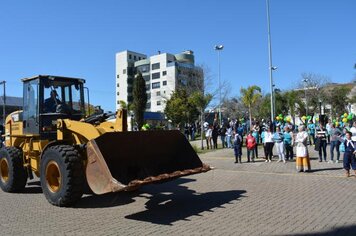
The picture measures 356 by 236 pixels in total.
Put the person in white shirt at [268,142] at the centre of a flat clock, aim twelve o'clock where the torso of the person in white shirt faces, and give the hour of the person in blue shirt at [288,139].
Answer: The person in blue shirt is roughly at 9 o'clock from the person in white shirt.

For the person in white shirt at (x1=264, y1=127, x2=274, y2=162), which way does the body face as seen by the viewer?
toward the camera

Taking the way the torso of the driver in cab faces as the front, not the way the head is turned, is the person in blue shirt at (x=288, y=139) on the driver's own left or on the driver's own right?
on the driver's own left

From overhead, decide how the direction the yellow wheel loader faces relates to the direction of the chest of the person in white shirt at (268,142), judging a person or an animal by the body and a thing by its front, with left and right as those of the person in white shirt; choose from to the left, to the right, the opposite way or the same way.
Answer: to the left

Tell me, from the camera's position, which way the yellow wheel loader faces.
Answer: facing the viewer and to the right of the viewer

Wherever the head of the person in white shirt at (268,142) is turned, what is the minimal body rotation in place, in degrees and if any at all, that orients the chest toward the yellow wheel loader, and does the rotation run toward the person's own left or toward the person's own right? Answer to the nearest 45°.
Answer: approximately 45° to the person's own right

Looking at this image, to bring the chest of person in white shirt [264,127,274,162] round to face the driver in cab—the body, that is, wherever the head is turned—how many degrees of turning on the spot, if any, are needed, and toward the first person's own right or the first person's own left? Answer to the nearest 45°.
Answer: approximately 45° to the first person's own right

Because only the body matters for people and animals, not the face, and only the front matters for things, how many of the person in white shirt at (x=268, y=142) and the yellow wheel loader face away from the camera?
0

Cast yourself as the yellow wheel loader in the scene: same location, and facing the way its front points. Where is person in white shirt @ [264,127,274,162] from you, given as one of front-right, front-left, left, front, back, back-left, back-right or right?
left

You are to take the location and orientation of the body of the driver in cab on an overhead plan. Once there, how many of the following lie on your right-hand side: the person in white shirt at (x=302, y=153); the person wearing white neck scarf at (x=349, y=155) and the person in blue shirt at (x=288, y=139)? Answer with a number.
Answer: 0

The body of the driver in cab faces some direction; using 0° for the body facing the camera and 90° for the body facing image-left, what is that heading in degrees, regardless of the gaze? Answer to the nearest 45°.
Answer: approximately 315°

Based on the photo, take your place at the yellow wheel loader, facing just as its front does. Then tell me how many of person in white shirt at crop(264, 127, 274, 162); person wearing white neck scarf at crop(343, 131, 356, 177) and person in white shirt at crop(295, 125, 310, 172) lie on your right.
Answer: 0

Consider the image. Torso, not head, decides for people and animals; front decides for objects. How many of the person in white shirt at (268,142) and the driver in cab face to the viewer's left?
0

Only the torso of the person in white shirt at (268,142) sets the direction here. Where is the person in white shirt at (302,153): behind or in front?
in front
